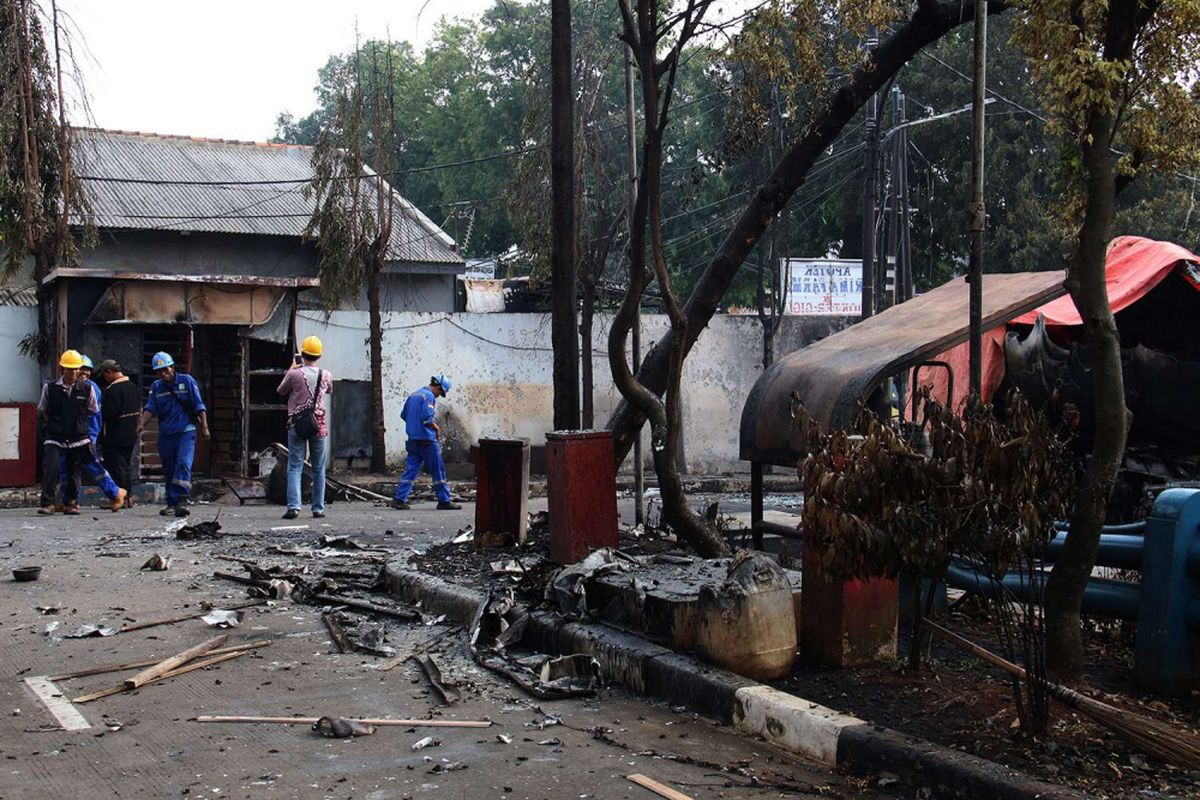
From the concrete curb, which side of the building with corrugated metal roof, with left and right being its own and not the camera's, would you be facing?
front

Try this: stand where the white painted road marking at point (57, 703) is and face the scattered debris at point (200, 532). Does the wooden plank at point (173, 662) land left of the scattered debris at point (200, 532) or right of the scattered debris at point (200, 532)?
right

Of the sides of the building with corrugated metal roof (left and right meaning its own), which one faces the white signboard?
left

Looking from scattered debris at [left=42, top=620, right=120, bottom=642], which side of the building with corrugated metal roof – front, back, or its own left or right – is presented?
front

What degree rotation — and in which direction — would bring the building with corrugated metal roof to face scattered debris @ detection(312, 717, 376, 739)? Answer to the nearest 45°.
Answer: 0° — it already faces it

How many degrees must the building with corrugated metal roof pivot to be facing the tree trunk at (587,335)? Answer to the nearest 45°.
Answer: approximately 45° to its left

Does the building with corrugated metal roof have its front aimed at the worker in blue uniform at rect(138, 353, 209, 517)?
yes

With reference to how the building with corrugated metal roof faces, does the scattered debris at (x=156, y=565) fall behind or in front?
in front

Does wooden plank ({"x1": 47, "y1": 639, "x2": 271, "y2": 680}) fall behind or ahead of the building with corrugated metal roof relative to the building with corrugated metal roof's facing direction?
ahead

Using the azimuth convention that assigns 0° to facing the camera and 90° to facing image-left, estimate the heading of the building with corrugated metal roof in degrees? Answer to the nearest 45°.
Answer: approximately 0°

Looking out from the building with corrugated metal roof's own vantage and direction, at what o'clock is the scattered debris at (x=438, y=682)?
The scattered debris is roughly at 12 o'clock from the building with corrugated metal roof.

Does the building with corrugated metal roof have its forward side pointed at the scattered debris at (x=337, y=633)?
yes
